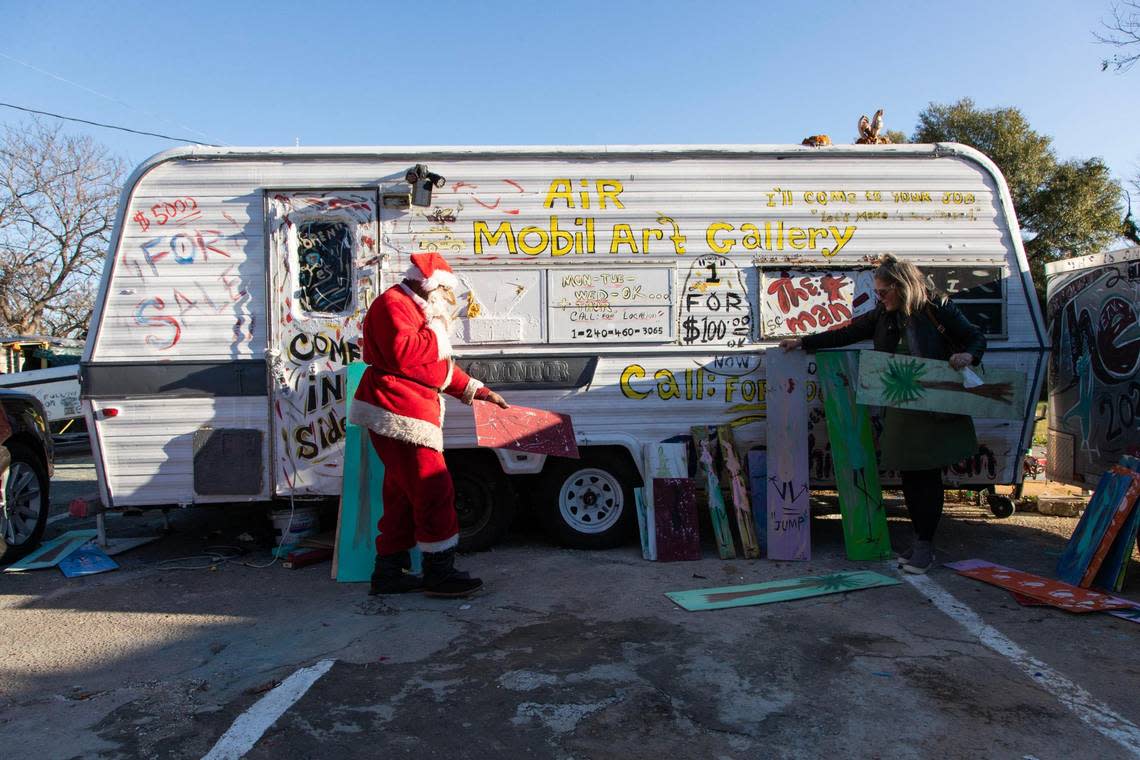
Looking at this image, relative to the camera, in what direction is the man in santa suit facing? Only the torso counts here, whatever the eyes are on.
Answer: to the viewer's right

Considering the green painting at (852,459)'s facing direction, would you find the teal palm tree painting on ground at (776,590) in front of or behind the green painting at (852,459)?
in front

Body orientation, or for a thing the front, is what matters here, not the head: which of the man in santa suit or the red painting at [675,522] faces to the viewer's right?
the man in santa suit

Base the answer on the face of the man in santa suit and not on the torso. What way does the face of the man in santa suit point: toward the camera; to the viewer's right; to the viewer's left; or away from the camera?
to the viewer's right

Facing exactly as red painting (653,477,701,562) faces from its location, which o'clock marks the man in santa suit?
The man in santa suit is roughly at 2 o'clock from the red painting.

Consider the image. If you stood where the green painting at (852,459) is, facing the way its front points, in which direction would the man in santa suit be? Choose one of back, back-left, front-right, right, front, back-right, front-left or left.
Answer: front-right

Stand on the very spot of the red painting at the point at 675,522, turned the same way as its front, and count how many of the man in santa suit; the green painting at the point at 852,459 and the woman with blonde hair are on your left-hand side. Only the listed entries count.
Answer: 2

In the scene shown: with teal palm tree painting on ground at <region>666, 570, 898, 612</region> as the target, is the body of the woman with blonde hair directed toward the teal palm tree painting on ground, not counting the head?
yes

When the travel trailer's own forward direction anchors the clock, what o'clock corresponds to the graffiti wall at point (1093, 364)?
The graffiti wall is roughly at 12 o'clock from the travel trailer.

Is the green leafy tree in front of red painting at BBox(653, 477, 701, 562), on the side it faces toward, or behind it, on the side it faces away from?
behind

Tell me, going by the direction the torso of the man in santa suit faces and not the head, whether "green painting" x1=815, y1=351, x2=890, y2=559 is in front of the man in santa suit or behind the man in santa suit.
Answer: in front

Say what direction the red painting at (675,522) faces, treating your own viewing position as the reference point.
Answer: facing the viewer

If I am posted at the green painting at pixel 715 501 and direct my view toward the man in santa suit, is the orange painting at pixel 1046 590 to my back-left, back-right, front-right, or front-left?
back-left

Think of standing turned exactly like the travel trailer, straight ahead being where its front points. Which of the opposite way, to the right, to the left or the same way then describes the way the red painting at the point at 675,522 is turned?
to the right

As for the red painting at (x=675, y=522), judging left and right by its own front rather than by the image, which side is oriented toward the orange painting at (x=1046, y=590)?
left

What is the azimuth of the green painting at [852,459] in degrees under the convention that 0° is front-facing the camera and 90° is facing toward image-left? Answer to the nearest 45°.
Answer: approximately 0°
